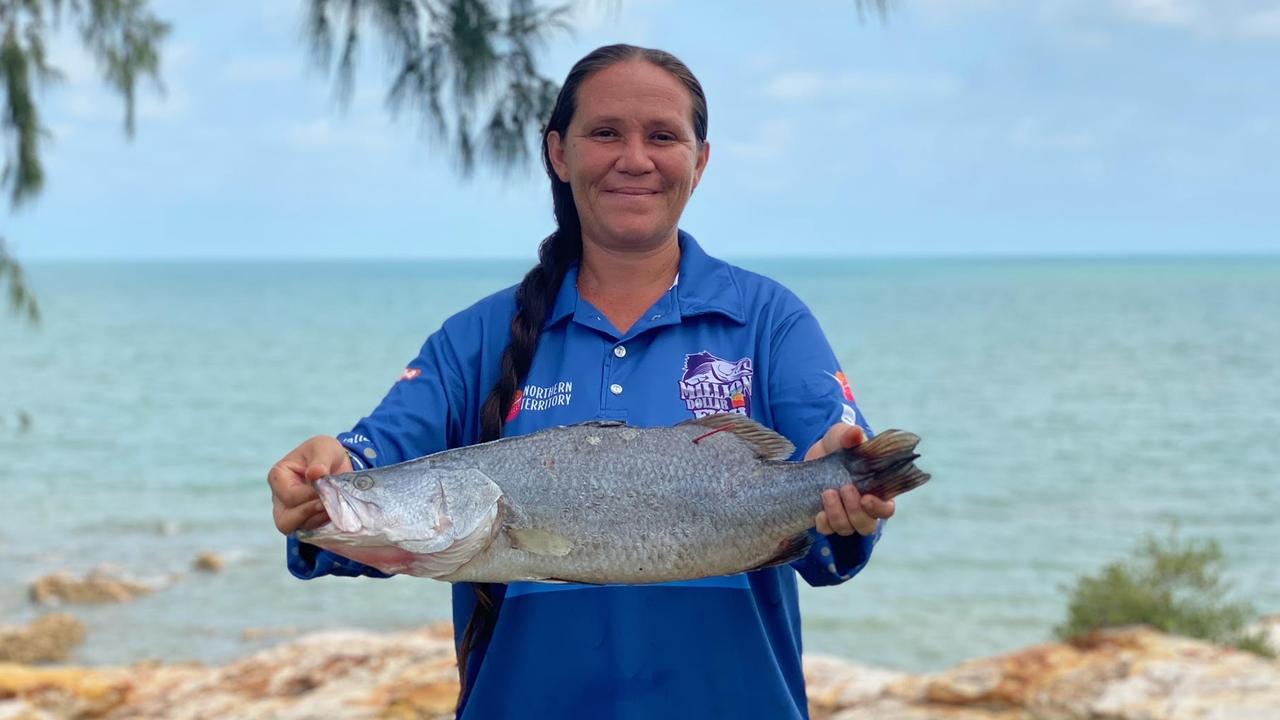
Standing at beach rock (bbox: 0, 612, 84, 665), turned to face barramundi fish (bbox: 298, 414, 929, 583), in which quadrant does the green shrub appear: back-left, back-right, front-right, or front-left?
front-left

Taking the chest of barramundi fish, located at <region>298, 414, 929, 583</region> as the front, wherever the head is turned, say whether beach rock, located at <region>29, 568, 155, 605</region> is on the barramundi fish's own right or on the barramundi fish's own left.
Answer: on the barramundi fish's own right

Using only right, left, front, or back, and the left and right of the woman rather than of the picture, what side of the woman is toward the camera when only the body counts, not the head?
front

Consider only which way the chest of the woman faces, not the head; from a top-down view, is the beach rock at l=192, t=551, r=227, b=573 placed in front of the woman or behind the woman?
behind

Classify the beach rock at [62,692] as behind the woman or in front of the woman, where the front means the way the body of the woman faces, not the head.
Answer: behind

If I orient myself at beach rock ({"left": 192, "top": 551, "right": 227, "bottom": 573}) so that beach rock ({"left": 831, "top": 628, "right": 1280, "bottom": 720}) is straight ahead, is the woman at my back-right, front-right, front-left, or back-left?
front-right

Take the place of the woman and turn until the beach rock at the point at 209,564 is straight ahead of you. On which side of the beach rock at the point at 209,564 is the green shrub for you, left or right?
right

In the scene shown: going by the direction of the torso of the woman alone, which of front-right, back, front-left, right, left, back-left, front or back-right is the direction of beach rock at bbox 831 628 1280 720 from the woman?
back-left

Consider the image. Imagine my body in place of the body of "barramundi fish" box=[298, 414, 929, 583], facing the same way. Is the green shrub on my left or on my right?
on my right

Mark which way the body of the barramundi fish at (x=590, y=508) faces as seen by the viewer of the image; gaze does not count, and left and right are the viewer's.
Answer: facing to the left of the viewer
